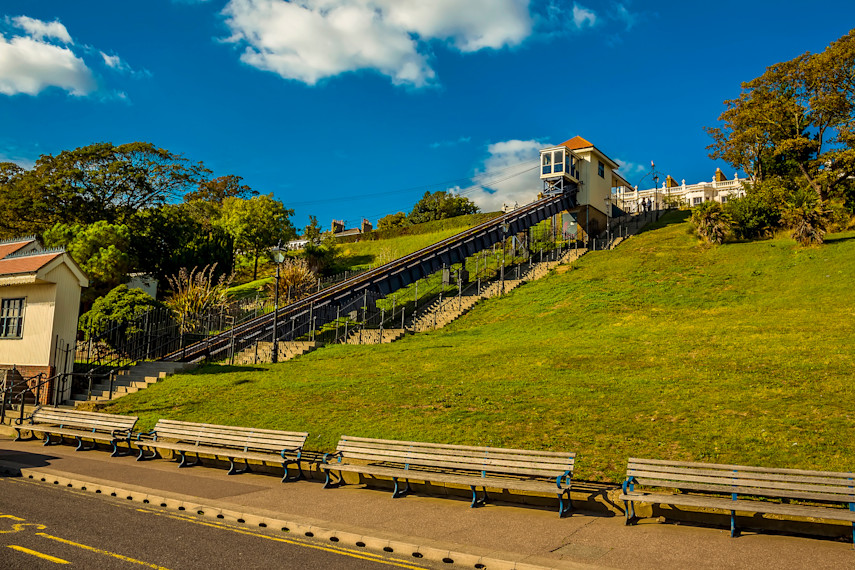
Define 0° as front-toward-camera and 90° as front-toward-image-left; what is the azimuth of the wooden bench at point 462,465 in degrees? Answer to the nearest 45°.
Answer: approximately 45°

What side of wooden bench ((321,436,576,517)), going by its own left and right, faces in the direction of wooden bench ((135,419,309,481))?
right

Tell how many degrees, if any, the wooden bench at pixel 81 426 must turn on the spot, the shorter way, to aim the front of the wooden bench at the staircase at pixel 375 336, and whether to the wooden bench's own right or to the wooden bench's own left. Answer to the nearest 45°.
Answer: approximately 180°

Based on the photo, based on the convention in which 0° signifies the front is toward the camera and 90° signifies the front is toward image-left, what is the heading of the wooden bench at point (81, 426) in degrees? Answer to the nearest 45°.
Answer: approximately 45°

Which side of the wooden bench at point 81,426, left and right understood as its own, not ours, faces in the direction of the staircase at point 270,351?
back

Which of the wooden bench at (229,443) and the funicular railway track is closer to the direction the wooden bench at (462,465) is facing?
the wooden bench

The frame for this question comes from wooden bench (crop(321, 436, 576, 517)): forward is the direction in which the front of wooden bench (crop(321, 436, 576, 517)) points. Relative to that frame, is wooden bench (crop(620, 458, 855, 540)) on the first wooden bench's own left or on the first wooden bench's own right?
on the first wooden bench's own left

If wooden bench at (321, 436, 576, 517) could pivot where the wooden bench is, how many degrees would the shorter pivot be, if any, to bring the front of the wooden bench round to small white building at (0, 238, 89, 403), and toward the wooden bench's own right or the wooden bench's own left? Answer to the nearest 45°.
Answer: approximately 90° to the wooden bench's own right

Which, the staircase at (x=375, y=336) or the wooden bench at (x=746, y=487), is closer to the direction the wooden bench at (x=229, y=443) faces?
the wooden bench
